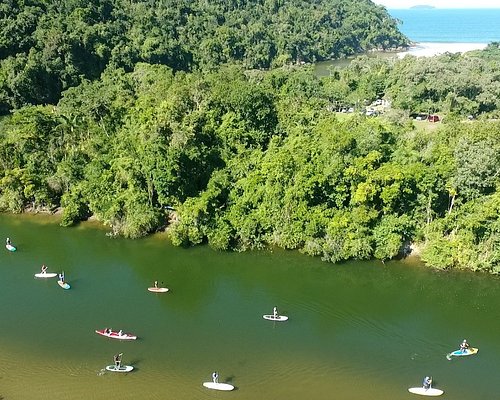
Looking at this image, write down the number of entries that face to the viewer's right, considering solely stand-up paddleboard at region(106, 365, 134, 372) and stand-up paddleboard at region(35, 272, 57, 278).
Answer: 2

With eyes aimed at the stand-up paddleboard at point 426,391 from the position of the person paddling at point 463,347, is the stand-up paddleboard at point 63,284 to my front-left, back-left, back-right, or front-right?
front-right

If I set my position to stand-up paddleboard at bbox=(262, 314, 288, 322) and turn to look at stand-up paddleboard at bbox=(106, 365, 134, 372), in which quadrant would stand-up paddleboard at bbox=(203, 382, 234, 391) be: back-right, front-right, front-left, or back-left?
front-left

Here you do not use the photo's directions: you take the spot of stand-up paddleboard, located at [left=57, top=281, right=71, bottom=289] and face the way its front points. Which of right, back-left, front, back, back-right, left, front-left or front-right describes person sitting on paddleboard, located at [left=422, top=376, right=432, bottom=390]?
front

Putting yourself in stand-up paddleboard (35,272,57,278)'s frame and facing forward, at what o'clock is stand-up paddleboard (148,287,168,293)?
stand-up paddleboard (148,287,168,293) is roughly at 1 o'clock from stand-up paddleboard (35,272,57,278).

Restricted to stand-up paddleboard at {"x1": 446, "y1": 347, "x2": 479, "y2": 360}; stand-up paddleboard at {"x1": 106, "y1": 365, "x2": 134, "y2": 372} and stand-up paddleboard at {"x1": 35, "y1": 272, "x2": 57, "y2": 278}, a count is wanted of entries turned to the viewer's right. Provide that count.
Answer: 3

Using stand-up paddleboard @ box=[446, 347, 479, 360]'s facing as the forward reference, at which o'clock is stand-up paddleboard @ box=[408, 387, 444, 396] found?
stand-up paddleboard @ box=[408, 387, 444, 396] is roughly at 4 o'clock from stand-up paddleboard @ box=[446, 347, 479, 360].

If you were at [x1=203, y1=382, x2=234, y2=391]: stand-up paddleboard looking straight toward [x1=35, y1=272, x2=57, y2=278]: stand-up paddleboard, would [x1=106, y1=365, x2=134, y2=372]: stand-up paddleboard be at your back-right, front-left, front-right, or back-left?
front-left

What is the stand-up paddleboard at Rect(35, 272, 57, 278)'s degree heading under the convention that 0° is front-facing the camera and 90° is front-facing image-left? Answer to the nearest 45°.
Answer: approximately 270°

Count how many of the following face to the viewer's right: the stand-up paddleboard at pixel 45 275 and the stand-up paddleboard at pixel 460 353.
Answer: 2

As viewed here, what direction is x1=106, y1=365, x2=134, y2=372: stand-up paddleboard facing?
to the viewer's right

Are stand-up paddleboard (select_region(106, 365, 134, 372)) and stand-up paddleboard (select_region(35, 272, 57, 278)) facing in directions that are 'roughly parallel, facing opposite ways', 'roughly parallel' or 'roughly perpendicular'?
roughly parallel

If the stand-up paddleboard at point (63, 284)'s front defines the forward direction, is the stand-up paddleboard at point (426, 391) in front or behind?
in front

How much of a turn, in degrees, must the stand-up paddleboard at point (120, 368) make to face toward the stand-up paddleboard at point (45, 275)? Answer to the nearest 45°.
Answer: approximately 135° to its left

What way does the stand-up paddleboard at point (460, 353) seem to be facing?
to the viewer's right

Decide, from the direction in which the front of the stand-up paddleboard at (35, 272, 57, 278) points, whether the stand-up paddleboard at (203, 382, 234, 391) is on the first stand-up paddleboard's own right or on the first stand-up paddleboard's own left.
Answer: on the first stand-up paddleboard's own right

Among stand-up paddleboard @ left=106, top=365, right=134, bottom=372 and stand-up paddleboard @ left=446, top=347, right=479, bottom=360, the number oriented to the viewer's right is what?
2

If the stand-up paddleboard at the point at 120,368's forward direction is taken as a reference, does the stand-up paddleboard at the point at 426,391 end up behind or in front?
in front

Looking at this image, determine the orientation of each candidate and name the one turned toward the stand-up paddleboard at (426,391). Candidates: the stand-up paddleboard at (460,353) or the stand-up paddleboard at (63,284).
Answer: the stand-up paddleboard at (63,284)
